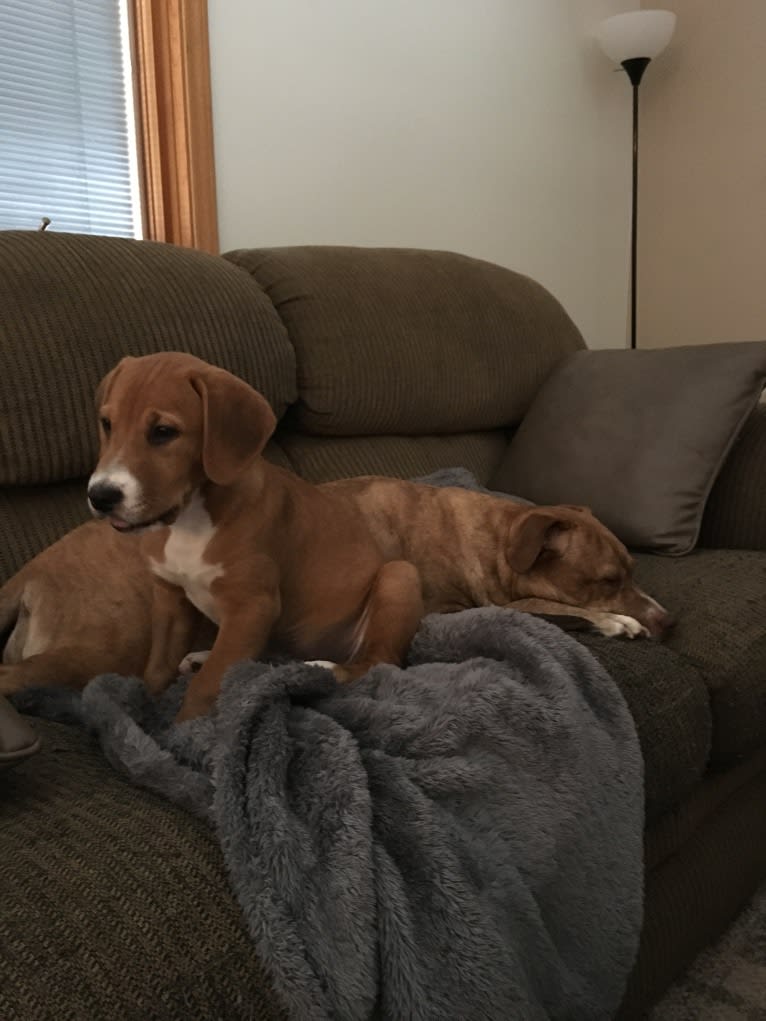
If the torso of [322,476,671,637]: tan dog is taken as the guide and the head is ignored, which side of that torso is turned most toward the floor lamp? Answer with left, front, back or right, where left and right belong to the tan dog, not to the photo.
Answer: left

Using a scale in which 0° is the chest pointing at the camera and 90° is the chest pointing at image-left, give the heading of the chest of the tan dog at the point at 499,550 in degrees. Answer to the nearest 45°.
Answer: approximately 270°

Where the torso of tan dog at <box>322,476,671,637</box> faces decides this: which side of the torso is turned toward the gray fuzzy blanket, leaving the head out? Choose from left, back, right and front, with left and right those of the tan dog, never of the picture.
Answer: right

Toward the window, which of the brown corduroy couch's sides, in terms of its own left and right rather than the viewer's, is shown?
back

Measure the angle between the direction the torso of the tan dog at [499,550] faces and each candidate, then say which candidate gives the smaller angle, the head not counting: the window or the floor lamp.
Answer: the floor lamp

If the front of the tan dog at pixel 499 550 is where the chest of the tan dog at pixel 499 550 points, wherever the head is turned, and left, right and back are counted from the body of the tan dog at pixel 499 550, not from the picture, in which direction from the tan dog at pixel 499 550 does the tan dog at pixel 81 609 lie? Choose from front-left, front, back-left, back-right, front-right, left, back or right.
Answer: back-right

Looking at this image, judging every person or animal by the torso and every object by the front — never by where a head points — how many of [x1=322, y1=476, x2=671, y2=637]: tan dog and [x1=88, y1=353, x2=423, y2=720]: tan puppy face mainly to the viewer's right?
1

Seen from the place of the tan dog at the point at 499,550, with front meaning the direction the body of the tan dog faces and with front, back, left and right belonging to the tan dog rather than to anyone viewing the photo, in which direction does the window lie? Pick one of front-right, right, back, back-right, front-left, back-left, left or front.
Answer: back-left

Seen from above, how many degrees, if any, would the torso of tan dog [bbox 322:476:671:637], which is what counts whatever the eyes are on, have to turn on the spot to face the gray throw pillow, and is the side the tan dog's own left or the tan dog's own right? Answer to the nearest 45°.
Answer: approximately 45° to the tan dog's own left

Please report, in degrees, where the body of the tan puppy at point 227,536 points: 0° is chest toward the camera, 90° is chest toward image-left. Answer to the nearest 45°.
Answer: approximately 45°

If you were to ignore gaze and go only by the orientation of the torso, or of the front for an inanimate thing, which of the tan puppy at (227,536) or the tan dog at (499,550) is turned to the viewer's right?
the tan dog at (499,550)
